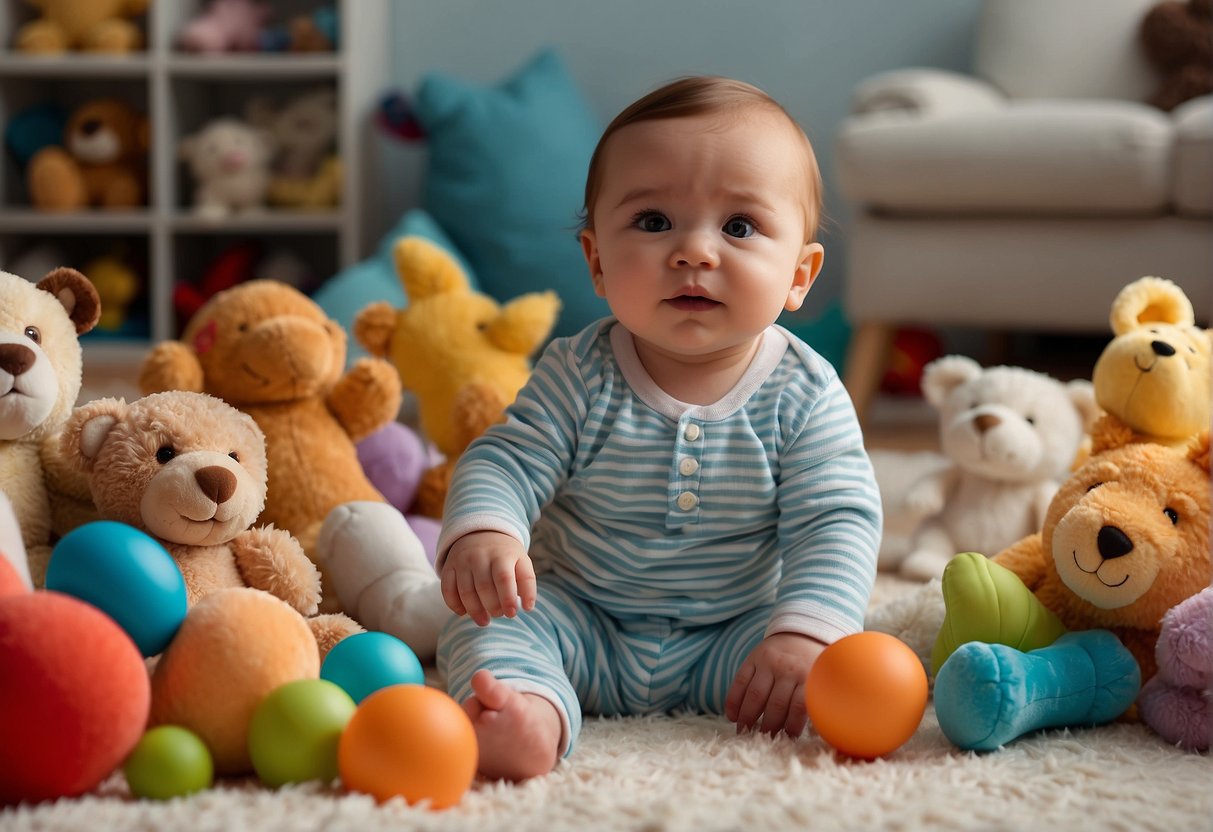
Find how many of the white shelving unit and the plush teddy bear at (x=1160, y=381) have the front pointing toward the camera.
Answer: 2

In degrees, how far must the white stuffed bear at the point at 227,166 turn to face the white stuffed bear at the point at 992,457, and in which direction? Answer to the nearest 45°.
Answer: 0° — it already faces it

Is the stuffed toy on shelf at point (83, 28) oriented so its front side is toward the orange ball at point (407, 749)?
yes

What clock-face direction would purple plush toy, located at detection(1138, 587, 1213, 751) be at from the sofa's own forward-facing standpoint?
The purple plush toy is roughly at 12 o'clock from the sofa.

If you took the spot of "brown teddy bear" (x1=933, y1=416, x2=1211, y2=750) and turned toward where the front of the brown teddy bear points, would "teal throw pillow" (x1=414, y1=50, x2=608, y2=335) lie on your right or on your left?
on your right

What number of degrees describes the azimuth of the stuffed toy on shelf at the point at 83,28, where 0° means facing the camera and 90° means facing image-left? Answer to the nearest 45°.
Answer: approximately 0°

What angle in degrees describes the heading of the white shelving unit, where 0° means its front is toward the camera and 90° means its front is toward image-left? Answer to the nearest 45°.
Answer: approximately 0°
